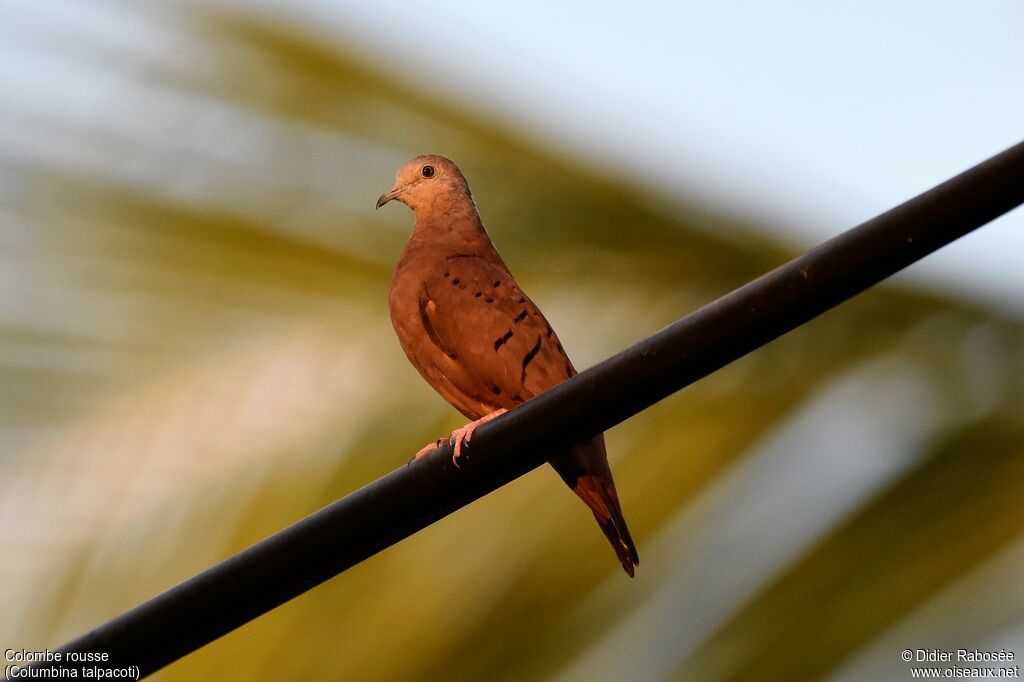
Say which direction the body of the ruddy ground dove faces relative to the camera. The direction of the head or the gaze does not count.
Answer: to the viewer's left
